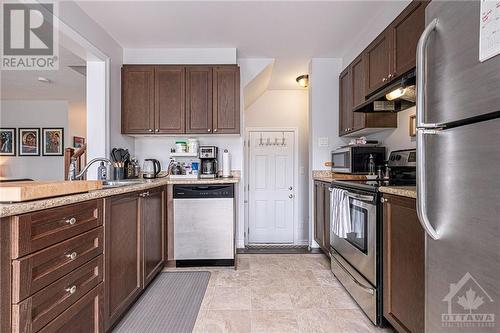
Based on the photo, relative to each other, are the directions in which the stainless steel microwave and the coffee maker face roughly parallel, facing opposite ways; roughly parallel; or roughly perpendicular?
roughly perpendicular

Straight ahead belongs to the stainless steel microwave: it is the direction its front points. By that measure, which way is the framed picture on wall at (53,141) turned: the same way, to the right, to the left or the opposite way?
to the left

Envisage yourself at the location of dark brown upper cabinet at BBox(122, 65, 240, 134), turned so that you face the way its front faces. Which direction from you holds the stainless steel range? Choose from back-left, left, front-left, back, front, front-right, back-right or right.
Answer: front-left

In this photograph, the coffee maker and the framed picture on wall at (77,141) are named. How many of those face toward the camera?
2

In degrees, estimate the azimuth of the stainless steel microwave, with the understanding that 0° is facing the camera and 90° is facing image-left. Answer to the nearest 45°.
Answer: approximately 45°

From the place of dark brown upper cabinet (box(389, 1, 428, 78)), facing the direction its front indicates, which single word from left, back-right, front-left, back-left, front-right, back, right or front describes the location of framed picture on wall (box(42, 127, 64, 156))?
front-right
